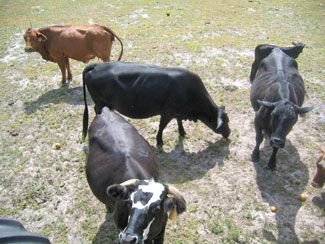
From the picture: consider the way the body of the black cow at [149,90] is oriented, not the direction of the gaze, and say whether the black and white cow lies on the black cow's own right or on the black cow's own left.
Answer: on the black cow's own right

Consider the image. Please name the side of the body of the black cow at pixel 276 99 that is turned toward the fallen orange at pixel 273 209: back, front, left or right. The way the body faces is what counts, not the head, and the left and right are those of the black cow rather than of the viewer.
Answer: front

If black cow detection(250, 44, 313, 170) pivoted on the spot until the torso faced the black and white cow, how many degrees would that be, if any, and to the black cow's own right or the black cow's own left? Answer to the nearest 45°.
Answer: approximately 45° to the black cow's own right

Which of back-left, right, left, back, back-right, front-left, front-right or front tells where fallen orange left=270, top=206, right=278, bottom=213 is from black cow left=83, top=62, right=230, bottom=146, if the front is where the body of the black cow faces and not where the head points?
front-right

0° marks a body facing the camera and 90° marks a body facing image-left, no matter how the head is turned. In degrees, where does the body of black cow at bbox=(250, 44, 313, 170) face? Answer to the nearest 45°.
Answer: approximately 0°

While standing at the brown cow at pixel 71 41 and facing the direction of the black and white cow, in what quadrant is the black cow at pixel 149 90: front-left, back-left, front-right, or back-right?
front-left

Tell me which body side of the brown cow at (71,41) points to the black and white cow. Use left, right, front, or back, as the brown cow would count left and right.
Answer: left

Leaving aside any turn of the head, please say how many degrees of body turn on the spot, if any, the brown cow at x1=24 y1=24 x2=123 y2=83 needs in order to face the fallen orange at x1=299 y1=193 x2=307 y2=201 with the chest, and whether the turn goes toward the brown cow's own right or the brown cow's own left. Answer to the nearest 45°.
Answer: approximately 135° to the brown cow's own left
